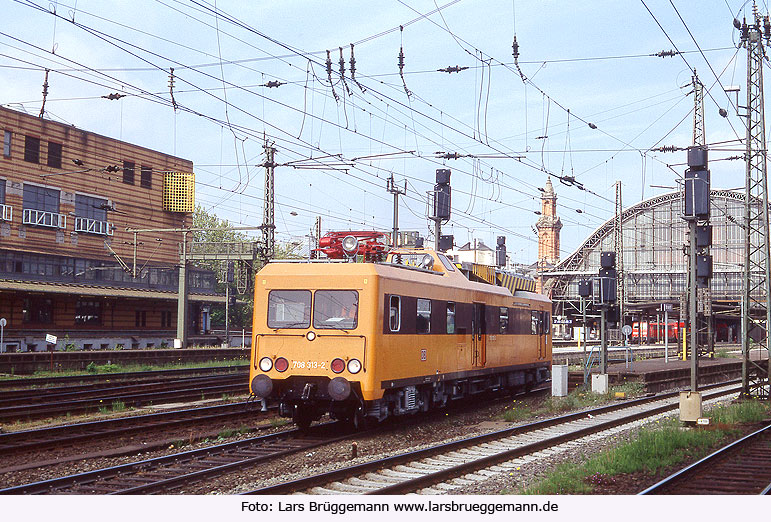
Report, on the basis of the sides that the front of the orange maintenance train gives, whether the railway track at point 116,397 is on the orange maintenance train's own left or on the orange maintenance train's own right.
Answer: on the orange maintenance train's own right

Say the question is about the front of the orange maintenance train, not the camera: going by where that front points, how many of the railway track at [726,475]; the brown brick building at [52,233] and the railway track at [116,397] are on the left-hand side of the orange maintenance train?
1

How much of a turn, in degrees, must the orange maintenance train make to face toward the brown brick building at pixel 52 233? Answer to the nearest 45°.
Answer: approximately 90° to its right

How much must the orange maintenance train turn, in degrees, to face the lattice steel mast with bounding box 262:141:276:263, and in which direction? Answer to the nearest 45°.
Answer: approximately 135° to its right

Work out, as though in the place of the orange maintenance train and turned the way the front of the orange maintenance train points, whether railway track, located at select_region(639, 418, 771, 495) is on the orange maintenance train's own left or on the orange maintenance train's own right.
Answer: on the orange maintenance train's own left

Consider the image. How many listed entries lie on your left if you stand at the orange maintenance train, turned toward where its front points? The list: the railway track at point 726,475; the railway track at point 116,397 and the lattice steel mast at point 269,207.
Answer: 1

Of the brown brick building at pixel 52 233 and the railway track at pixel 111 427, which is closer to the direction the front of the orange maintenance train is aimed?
the railway track

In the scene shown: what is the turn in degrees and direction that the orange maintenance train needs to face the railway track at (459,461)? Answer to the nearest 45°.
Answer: approximately 90° to its left

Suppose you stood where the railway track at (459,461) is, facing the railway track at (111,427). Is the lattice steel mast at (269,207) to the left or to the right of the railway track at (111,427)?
right
